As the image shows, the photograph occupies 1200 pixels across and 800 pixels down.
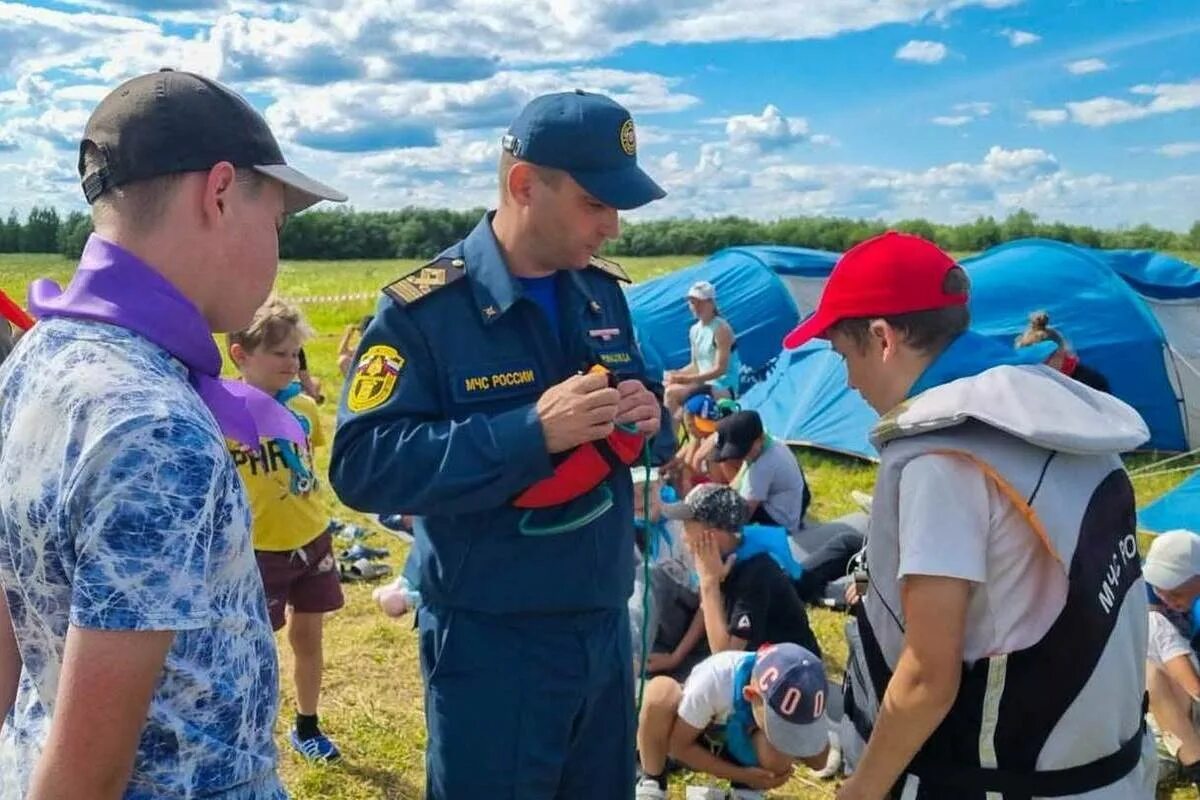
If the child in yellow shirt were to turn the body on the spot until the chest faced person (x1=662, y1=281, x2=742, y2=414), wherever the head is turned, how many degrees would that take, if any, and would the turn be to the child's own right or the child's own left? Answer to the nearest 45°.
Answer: approximately 90° to the child's own left

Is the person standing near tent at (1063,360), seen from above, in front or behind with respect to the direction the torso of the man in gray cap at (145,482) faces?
in front

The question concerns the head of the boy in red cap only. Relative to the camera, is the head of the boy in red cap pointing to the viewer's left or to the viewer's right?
to the viewer's left

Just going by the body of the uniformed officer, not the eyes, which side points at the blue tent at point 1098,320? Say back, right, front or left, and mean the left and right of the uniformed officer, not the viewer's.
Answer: left

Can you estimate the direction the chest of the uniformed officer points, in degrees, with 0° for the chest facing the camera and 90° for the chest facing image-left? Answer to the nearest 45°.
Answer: approximately 315°

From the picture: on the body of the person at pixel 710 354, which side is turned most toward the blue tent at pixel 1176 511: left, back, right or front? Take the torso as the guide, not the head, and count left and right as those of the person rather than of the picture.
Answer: left

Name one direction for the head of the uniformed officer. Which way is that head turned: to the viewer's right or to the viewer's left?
to the viewer's right
